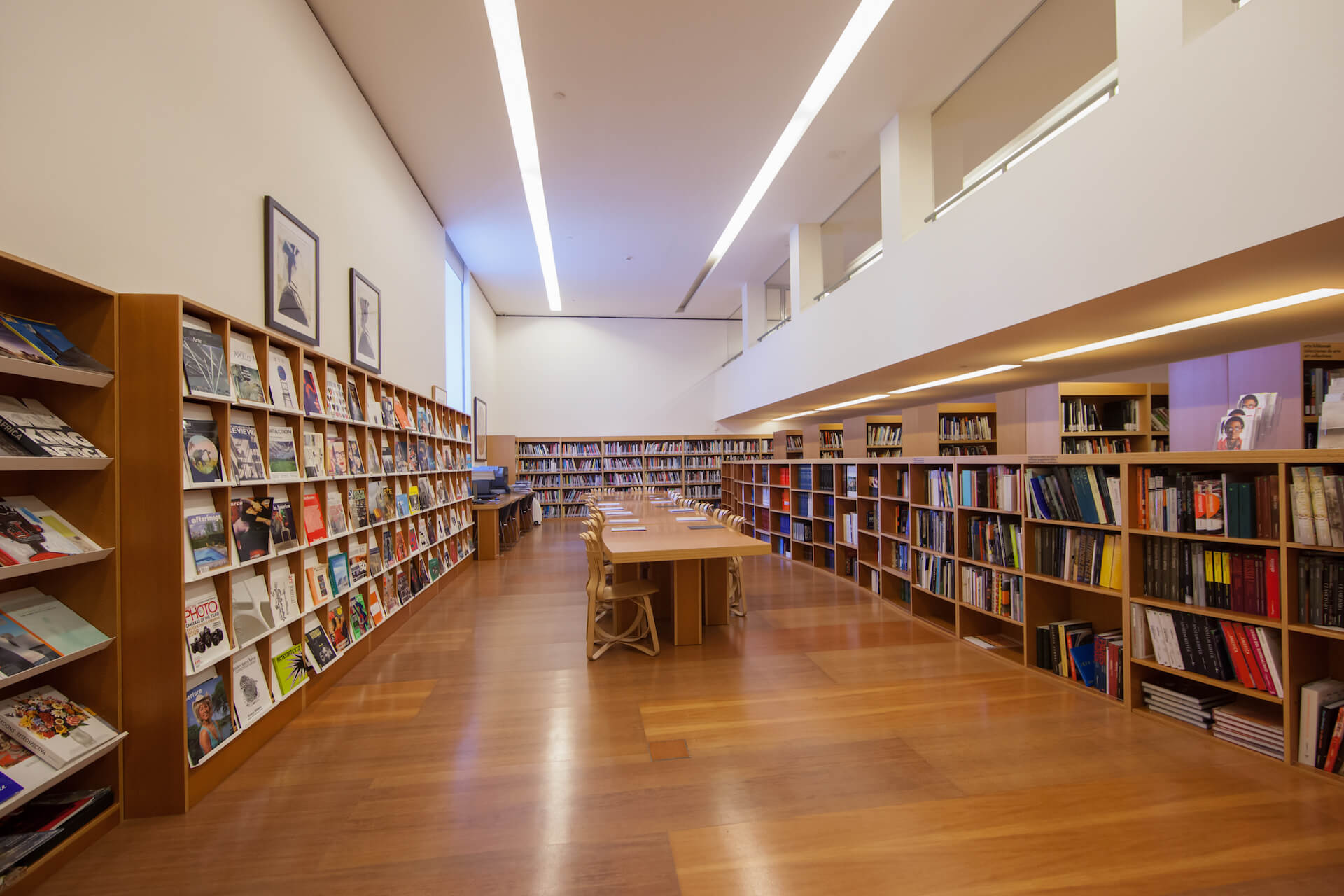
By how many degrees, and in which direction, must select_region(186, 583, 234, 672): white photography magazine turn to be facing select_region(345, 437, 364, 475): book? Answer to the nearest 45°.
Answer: approximately 90° to its left

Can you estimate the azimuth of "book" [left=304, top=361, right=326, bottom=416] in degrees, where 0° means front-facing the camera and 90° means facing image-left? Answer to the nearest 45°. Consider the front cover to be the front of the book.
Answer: approximately 315°

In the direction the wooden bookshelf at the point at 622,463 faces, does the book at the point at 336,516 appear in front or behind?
in front

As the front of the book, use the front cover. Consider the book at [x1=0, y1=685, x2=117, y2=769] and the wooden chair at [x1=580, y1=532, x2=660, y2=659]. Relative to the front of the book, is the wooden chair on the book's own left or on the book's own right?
on the book's own left

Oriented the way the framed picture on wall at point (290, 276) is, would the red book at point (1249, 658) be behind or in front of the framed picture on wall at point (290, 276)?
in front

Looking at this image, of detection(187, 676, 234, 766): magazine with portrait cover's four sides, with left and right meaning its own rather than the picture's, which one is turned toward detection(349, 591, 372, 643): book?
left

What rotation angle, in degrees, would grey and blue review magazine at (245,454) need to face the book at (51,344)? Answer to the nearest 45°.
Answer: approximately 90° to its right

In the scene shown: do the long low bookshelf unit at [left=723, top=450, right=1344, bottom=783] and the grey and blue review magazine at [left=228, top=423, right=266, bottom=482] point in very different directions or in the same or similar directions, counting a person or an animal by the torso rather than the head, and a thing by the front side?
very different directions
